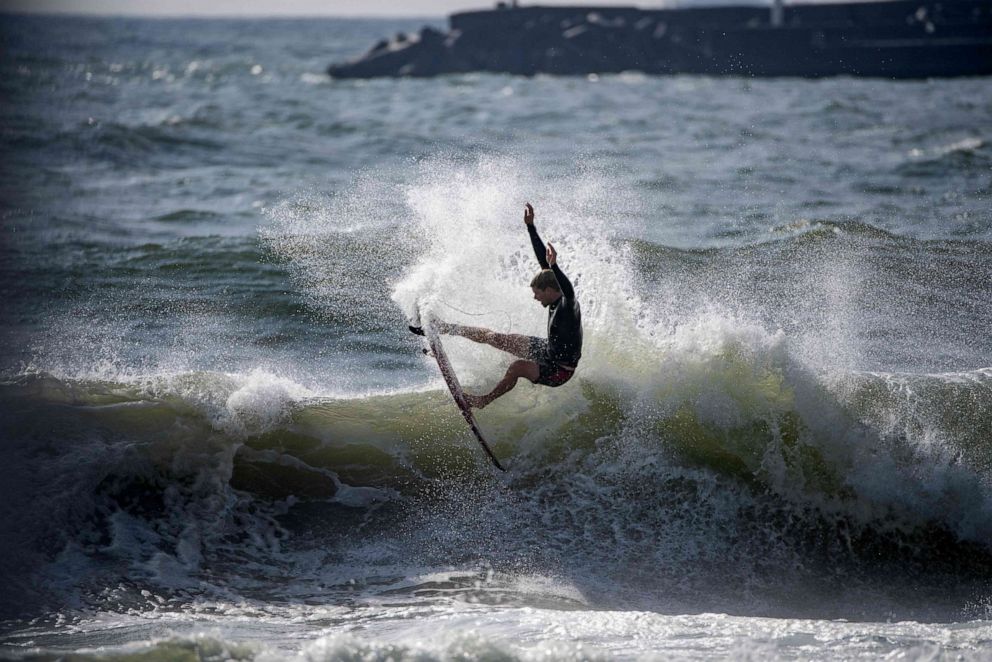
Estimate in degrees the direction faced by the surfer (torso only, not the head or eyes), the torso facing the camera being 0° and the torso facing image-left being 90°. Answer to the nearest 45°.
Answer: approximately 90°

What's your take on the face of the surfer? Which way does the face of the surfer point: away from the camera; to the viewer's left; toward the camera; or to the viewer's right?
to the viewer's left
